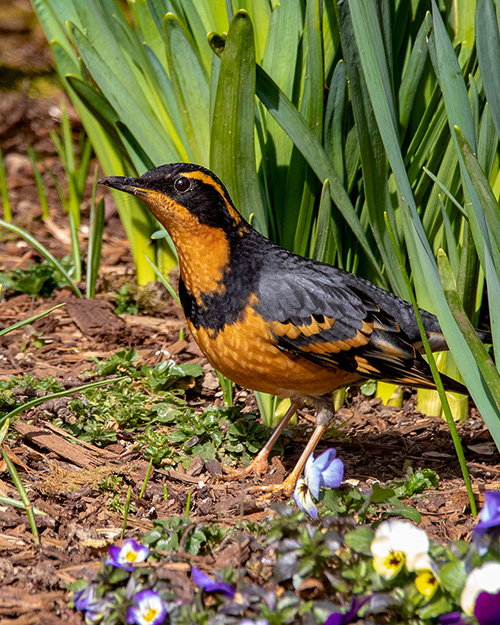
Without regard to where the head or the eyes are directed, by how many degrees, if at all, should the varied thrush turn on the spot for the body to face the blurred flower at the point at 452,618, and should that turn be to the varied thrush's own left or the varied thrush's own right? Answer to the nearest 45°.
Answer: approximately 90° to the varied thrush's own left

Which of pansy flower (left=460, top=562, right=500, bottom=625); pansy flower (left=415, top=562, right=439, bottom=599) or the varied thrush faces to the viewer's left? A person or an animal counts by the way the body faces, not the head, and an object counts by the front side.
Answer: the varied thrush

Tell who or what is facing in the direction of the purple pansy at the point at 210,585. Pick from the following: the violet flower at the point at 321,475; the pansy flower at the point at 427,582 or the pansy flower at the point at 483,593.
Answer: the violet flower

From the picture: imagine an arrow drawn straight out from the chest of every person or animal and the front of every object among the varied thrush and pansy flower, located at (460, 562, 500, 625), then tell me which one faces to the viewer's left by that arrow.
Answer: the varied thrush

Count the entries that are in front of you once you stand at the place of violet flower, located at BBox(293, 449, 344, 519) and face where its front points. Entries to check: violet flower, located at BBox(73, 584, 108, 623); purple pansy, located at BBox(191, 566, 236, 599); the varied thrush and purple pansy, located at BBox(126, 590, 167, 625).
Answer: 3

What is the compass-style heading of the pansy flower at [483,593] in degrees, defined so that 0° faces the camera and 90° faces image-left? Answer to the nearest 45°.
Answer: approximately 0°

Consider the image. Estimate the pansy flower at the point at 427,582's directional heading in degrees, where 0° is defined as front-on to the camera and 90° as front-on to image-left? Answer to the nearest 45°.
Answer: approximately 315°

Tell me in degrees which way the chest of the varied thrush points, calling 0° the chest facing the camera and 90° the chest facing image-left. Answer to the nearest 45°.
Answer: approximately 90°

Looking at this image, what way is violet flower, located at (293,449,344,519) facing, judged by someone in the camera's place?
facing the viewer and to the left of the viewer

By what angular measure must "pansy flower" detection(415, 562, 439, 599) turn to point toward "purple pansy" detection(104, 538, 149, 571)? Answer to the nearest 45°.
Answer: approximately 135° to its right

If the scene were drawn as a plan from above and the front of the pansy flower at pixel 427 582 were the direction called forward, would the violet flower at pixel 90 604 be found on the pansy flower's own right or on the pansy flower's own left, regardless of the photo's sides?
on the pansy flower's own right

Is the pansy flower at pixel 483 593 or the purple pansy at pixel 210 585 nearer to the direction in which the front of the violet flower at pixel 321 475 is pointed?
the purple pansy

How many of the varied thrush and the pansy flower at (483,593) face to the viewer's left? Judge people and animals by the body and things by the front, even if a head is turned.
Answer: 1
